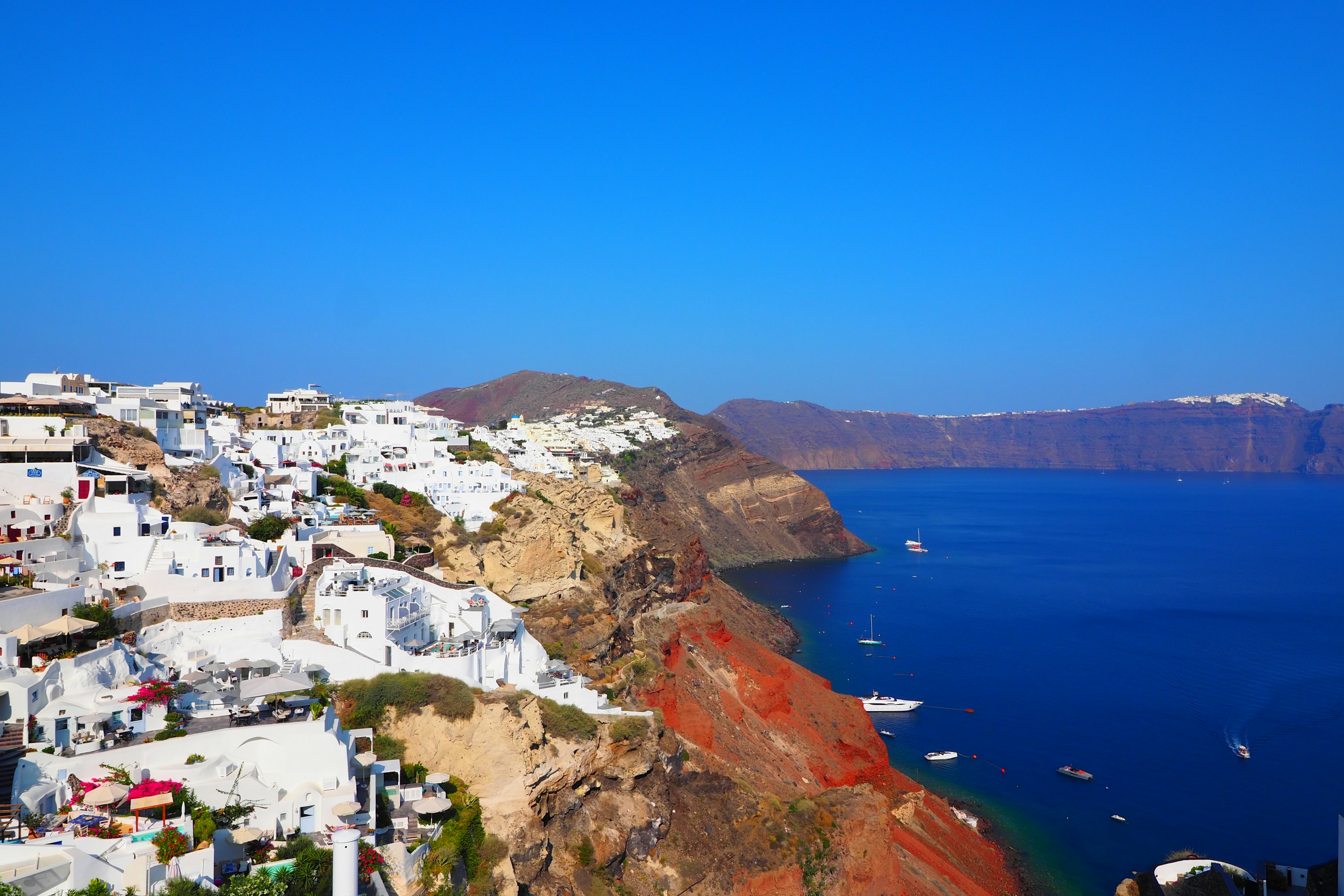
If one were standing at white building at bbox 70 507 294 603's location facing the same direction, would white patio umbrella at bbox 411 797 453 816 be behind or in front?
in front

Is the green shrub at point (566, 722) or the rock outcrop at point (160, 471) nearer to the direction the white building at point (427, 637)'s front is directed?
the green shrub

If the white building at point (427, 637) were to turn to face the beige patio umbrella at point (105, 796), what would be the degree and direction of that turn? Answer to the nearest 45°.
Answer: approximately 90° to its right

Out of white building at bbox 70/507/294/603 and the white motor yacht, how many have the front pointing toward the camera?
1

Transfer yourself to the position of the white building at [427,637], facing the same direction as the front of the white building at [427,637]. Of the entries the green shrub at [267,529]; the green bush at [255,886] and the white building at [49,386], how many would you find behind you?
2

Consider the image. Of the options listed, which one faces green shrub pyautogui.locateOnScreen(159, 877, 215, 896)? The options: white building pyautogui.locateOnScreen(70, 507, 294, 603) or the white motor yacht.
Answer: the white building

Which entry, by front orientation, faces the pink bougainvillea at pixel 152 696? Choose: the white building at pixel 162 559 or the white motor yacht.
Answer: the white building

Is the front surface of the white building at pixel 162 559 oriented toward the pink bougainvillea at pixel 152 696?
yes

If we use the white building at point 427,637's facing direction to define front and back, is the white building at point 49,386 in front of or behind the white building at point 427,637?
behind

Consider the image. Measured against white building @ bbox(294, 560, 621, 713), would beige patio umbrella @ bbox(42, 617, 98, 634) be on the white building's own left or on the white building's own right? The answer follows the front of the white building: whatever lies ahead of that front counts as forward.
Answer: on the white building's own right
